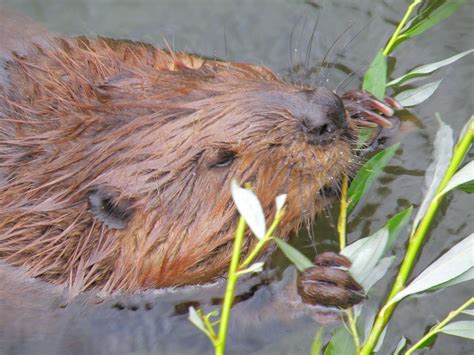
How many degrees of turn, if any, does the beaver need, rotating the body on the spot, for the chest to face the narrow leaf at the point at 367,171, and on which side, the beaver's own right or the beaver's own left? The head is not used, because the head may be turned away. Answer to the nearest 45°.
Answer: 0° — it already faces it

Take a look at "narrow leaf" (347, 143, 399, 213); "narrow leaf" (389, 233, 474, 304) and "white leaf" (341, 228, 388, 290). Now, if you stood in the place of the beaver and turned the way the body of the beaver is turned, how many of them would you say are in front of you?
3

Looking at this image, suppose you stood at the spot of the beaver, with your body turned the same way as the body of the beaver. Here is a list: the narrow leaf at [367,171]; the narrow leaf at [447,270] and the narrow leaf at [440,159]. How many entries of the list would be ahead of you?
3

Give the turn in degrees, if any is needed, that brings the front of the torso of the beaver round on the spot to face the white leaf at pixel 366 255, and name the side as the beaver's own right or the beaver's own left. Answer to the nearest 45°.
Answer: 0° — it already faces it

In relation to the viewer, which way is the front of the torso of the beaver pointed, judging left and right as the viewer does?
facing to the right of the viewer
